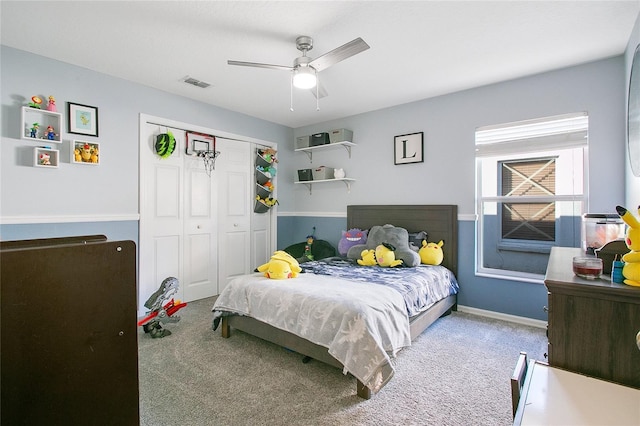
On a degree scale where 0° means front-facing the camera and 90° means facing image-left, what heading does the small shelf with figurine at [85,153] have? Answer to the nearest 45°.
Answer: approximately 315°

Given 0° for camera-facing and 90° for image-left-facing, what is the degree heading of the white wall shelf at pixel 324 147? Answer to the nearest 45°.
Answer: approximately 45°

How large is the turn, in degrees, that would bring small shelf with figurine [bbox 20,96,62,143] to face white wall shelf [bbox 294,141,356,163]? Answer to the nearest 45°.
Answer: approximately 45° to its left

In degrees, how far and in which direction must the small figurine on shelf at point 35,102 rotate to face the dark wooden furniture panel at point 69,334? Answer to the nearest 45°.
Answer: approximately 45° to its right

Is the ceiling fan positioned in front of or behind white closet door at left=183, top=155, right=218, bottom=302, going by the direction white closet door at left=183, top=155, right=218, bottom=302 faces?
in front

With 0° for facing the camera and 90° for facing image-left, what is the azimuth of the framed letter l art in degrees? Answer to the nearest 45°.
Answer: approximately 45°

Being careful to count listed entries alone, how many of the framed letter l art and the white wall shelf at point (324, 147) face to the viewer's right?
0
